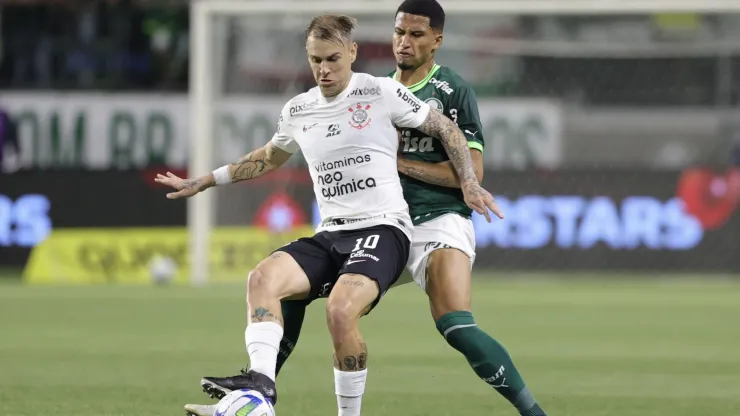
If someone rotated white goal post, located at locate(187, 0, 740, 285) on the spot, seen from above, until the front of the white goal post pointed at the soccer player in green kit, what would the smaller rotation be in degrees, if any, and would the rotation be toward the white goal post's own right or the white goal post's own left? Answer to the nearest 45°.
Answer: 0° — it already faces them

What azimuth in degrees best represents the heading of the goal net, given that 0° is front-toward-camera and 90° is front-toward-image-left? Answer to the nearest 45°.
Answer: approximately 0°

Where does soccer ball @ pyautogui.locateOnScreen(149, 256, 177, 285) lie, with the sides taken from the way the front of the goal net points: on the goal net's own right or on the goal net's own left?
on the goal net's own right

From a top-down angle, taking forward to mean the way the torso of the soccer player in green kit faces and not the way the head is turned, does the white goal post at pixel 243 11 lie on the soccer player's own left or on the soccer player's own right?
on the soccer player's own right
